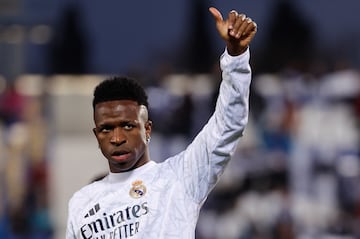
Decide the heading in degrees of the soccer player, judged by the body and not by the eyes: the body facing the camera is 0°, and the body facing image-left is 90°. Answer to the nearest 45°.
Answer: approximately 45°
